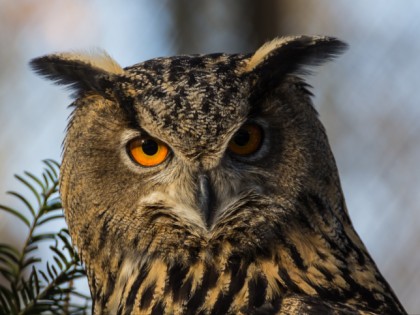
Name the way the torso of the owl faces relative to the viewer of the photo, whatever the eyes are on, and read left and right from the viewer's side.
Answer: facing the viewer
